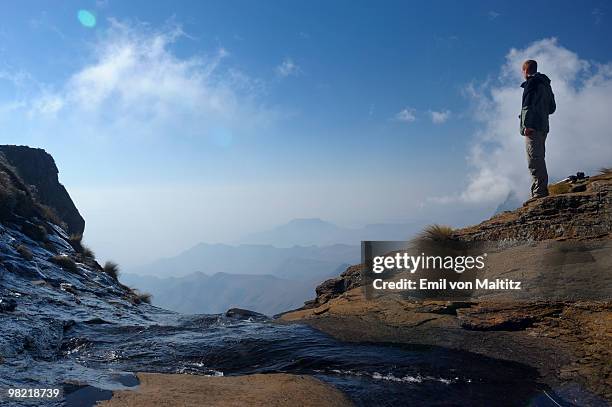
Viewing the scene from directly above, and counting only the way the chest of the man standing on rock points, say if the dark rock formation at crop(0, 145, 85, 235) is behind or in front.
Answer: in front

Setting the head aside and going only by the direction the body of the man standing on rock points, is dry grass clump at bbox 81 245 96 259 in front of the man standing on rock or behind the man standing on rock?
in front

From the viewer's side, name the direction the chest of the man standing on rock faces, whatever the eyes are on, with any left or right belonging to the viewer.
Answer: facing to the left of the viewer
